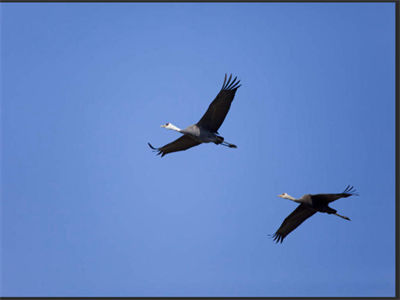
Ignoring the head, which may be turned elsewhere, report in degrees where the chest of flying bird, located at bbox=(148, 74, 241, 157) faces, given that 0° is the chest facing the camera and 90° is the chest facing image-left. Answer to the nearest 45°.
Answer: approximately 90°

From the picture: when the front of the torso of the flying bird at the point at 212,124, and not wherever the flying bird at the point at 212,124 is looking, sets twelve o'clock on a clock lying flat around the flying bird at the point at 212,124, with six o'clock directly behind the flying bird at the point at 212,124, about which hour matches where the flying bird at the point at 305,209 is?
the flying bird at the point at 305,209 is roughly at 5 o'clock from the flying bird at the point at 212,124.
